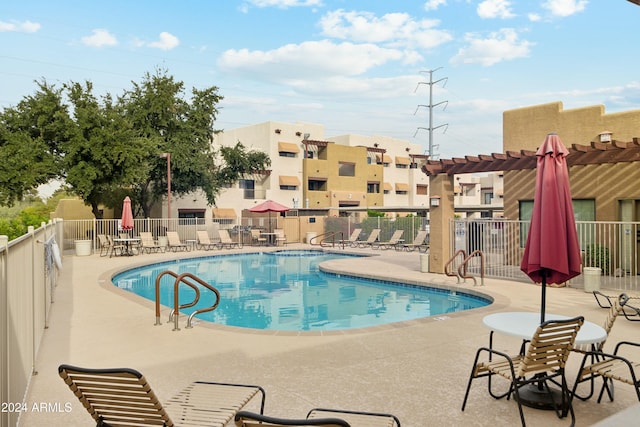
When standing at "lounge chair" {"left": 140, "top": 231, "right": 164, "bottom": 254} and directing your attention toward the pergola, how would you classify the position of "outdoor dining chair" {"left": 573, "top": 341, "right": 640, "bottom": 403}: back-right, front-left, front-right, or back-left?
front-right

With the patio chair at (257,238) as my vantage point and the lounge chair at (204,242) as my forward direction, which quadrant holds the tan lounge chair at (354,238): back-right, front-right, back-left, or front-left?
back-left

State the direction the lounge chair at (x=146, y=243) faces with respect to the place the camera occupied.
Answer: facing the viewer and to the right of the viewer

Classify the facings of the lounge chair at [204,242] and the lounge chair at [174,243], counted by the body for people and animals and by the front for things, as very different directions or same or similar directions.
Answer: same or similar directions

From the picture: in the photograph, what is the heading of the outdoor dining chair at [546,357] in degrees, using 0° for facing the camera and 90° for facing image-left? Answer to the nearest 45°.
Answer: approximately 135°

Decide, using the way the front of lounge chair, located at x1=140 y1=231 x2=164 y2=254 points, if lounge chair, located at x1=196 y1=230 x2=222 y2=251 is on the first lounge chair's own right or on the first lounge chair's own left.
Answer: on the first lounge chair's own left

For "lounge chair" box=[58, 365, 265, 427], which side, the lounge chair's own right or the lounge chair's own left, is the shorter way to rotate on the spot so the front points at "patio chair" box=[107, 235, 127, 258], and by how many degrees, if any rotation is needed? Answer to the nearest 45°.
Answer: approximately 45° to the lounge chair's own left

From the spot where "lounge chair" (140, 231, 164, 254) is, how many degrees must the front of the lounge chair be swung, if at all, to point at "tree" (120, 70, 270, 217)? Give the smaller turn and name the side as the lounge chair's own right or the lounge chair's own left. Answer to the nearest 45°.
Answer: approximately 135° to the lounge chair's own left

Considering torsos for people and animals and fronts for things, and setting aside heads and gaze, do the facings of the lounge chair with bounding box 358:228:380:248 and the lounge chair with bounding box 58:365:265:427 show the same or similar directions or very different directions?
very different directions

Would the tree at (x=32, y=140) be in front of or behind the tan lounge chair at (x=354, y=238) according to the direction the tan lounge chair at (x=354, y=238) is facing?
in front

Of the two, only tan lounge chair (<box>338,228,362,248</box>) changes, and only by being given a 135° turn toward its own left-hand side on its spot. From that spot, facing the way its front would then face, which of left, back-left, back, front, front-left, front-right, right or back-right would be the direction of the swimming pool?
right

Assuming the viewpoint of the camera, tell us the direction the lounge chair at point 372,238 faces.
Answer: facing the viewer and to the left of the viewer

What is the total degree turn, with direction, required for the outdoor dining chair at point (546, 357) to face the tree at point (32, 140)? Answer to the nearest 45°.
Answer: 0° — it already faces it

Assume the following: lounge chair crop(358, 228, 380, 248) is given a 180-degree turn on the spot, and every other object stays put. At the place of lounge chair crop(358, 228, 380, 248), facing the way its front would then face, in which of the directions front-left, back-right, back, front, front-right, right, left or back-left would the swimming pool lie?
back-right

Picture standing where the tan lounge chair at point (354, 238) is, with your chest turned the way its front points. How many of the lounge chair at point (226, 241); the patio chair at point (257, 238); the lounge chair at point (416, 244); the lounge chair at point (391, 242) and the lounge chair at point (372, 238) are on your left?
3
